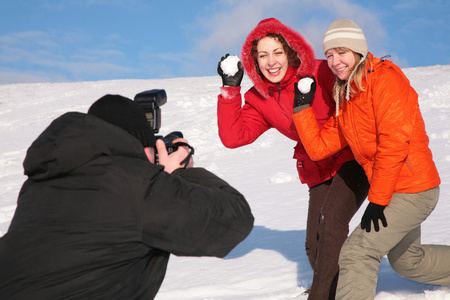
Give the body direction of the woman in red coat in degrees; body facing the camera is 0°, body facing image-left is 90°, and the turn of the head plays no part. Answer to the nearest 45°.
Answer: approximately 45°
